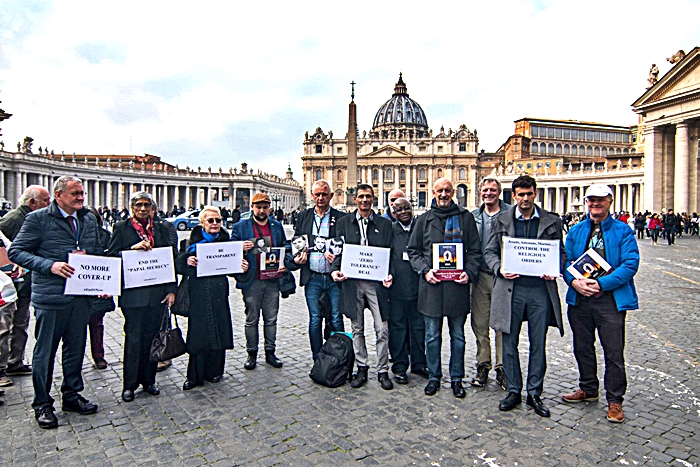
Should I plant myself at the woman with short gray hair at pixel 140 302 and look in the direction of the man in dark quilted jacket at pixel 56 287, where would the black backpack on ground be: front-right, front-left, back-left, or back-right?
back-left

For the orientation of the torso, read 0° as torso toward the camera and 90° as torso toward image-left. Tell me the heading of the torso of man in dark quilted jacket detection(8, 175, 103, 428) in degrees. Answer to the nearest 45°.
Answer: approximately 315°

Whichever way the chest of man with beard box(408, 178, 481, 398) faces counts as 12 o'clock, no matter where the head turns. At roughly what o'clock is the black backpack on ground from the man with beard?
The black backpack on ground is roughly at 3 o'clock from the man with beard.

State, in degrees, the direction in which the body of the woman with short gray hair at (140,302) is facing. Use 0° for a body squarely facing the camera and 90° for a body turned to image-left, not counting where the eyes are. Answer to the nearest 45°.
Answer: approximately 0°

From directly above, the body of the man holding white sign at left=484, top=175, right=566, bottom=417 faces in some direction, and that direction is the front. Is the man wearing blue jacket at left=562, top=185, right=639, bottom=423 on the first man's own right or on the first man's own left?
on the first man's own left

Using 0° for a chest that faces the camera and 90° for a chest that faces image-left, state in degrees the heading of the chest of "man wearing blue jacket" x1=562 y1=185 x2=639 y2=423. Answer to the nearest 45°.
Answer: approximately 45°
